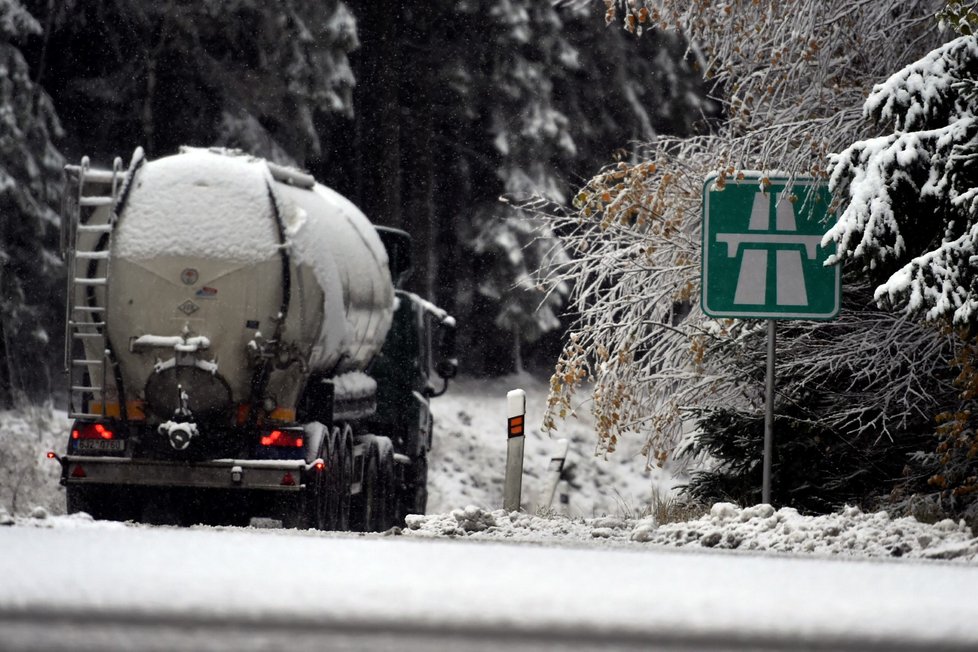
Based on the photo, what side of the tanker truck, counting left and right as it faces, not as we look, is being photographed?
back

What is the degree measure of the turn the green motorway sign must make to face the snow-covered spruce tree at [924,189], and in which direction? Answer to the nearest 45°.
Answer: approximately 45° to its left

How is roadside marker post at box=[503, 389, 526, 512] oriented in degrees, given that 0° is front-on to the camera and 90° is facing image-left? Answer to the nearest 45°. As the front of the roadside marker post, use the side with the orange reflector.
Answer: approximately 0°

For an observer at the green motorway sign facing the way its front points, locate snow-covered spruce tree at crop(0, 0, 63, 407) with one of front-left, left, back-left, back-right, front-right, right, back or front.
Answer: back-right

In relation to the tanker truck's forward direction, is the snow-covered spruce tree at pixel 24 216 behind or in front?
in front

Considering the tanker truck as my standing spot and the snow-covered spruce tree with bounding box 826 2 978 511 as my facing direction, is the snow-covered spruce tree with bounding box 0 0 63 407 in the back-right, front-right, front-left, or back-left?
back-left

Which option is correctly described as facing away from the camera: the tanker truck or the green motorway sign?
the tanker truck

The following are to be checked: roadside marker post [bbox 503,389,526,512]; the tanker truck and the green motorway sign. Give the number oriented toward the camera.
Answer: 2

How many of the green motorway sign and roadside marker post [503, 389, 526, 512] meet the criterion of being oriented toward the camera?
2
